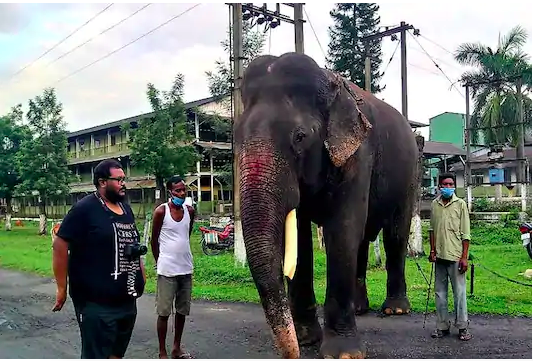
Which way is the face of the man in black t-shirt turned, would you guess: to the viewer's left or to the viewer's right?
to the viewer's right

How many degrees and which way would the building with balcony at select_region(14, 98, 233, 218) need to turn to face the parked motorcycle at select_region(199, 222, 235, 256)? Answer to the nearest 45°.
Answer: approximately 45° to its left

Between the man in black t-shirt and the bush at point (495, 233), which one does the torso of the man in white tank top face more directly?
the man in black t-shirt

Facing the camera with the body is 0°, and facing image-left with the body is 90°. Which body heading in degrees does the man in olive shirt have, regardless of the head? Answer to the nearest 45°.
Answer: approximately 0°

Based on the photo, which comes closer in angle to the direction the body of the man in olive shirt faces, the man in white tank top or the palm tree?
the man in white tank top

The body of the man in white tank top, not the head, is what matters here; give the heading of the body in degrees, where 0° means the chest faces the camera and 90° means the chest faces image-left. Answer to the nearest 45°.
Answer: approximately 315°

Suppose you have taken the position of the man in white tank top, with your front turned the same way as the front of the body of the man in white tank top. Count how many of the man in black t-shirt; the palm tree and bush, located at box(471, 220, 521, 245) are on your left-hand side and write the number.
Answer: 2
